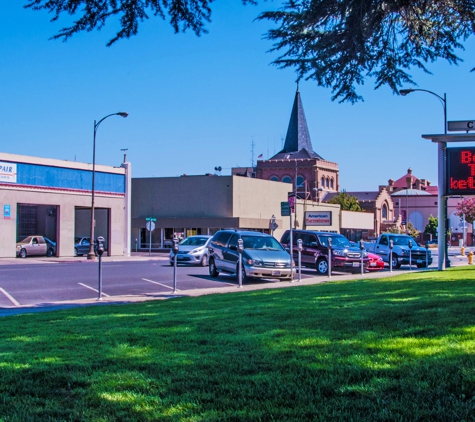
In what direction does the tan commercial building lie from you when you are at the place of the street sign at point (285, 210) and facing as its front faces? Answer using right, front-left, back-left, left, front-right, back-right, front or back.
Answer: back-right

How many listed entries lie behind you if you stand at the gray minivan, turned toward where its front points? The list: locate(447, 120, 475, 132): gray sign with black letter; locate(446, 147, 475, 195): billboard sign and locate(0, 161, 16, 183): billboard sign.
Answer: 1

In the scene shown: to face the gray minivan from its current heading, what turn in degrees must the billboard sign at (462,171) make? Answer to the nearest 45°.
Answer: approximately 90° to its right

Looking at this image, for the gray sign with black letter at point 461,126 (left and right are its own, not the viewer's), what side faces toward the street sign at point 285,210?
right

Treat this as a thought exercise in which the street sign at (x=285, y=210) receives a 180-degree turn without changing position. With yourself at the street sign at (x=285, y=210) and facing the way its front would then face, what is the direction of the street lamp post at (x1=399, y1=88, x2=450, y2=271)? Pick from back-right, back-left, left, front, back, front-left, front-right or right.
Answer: right

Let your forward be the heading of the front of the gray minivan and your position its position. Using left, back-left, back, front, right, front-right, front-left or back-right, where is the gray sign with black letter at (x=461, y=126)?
front-left

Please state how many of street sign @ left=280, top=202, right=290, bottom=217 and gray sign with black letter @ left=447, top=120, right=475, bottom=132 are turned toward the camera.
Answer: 2

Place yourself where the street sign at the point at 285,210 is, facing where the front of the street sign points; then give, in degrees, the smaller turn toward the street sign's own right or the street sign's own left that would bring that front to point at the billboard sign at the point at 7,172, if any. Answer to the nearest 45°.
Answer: approximately 135° to the street sign's own right

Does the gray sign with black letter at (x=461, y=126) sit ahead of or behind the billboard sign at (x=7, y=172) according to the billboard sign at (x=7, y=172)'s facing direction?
ahead

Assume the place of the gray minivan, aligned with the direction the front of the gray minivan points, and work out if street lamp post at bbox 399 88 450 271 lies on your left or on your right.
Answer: on your left

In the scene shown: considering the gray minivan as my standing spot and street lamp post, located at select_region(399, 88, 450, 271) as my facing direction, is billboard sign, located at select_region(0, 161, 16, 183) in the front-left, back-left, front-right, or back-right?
back-left

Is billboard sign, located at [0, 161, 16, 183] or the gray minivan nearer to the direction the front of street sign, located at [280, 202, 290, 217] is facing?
the gray minivan
